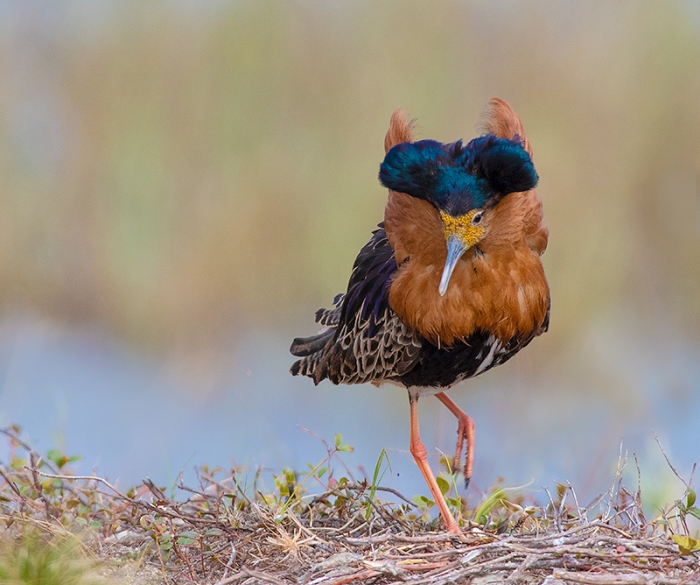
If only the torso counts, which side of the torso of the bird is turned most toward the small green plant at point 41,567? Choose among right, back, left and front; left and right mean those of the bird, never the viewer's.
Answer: right

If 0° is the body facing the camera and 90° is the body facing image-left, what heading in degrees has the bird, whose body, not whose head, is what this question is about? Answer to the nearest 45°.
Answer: approximately 315°
